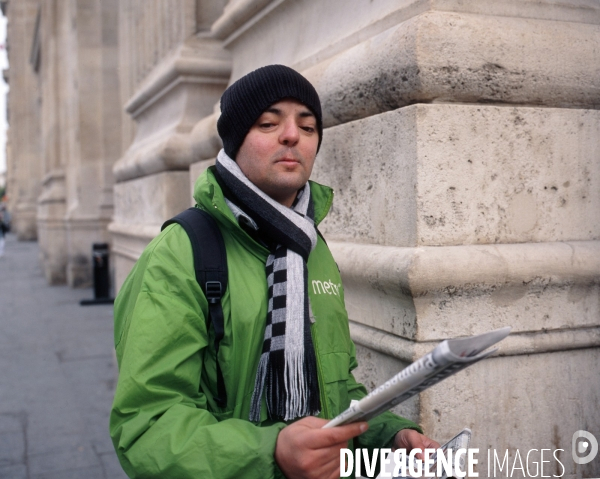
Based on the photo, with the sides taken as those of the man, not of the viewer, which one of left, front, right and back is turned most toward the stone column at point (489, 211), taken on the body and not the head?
left

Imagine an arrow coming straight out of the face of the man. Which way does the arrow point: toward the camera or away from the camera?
toward the camera

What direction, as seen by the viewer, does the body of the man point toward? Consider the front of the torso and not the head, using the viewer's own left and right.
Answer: facing the viewer and to the right of the viewer
